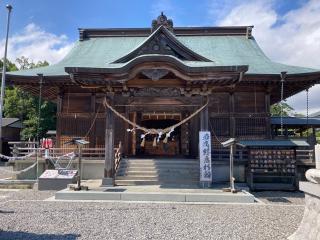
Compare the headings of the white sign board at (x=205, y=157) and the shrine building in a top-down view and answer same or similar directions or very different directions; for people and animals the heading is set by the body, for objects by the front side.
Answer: same or similar directions

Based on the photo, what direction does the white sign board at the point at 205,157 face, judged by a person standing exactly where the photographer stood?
facing the viewer

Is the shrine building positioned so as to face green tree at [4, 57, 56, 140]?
no

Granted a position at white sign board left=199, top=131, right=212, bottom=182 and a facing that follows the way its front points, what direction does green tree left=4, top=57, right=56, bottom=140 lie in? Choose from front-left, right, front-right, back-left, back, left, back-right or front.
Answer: back-right

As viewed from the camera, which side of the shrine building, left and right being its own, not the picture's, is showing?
front
